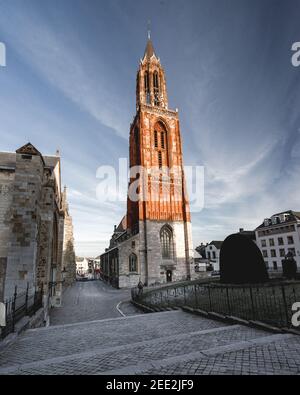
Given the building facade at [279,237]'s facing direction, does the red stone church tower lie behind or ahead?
ahead

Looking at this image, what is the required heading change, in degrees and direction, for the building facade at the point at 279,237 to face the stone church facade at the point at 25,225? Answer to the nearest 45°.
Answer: approximately 45° to its left

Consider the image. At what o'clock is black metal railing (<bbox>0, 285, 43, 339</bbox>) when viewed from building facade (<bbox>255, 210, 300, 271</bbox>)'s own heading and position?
The black metal railing is roughly at 11 o'clock from the building facade.

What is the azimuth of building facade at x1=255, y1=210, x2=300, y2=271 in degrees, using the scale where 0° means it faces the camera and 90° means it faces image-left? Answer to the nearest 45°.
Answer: approximately 45°

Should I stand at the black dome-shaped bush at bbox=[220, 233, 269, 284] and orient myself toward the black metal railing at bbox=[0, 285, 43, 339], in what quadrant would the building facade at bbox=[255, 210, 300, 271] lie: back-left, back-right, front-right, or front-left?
back-right
